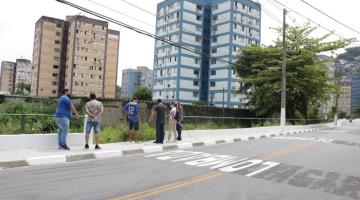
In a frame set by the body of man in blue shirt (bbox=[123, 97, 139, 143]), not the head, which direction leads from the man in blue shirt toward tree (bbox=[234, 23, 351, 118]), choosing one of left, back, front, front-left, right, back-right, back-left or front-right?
front-right

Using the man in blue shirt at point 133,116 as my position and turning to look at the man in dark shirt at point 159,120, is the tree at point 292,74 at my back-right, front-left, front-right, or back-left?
front-left

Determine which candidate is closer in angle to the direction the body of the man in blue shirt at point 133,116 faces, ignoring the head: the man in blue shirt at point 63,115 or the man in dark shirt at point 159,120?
the man in dark shirt

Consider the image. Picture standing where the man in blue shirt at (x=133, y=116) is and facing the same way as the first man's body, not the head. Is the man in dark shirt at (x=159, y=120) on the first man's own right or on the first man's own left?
on the first man's own right

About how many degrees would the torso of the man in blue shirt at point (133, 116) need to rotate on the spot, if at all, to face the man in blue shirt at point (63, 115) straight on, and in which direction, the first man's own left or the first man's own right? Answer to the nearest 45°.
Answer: approximately 135° to the first man's own left

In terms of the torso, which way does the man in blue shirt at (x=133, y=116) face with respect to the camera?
away from the camera
